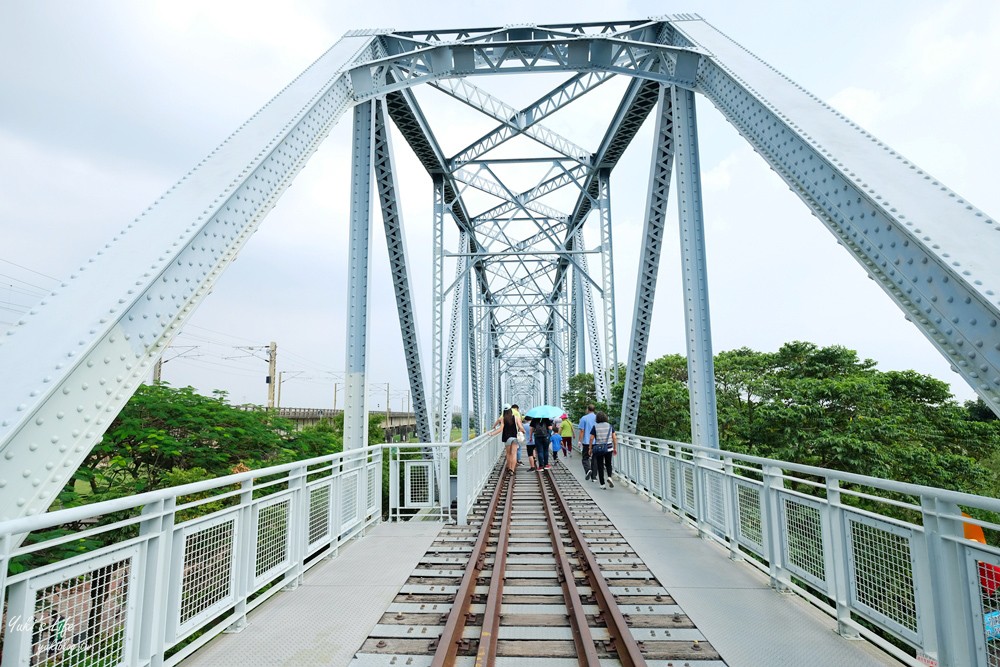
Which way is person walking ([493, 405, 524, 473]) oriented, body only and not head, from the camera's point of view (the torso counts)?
away from the camera

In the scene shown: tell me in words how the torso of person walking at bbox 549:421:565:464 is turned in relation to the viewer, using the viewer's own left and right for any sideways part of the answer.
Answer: facing away from the viewer

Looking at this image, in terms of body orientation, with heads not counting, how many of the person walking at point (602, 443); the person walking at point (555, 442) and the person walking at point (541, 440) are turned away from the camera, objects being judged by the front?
3

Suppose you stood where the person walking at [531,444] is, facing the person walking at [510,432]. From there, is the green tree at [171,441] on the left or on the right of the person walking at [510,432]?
right

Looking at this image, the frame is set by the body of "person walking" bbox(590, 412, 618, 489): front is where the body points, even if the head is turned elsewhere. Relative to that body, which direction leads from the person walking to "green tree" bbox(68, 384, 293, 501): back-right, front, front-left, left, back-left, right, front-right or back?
left

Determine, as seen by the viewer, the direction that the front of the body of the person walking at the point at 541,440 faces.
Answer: away from the camera
